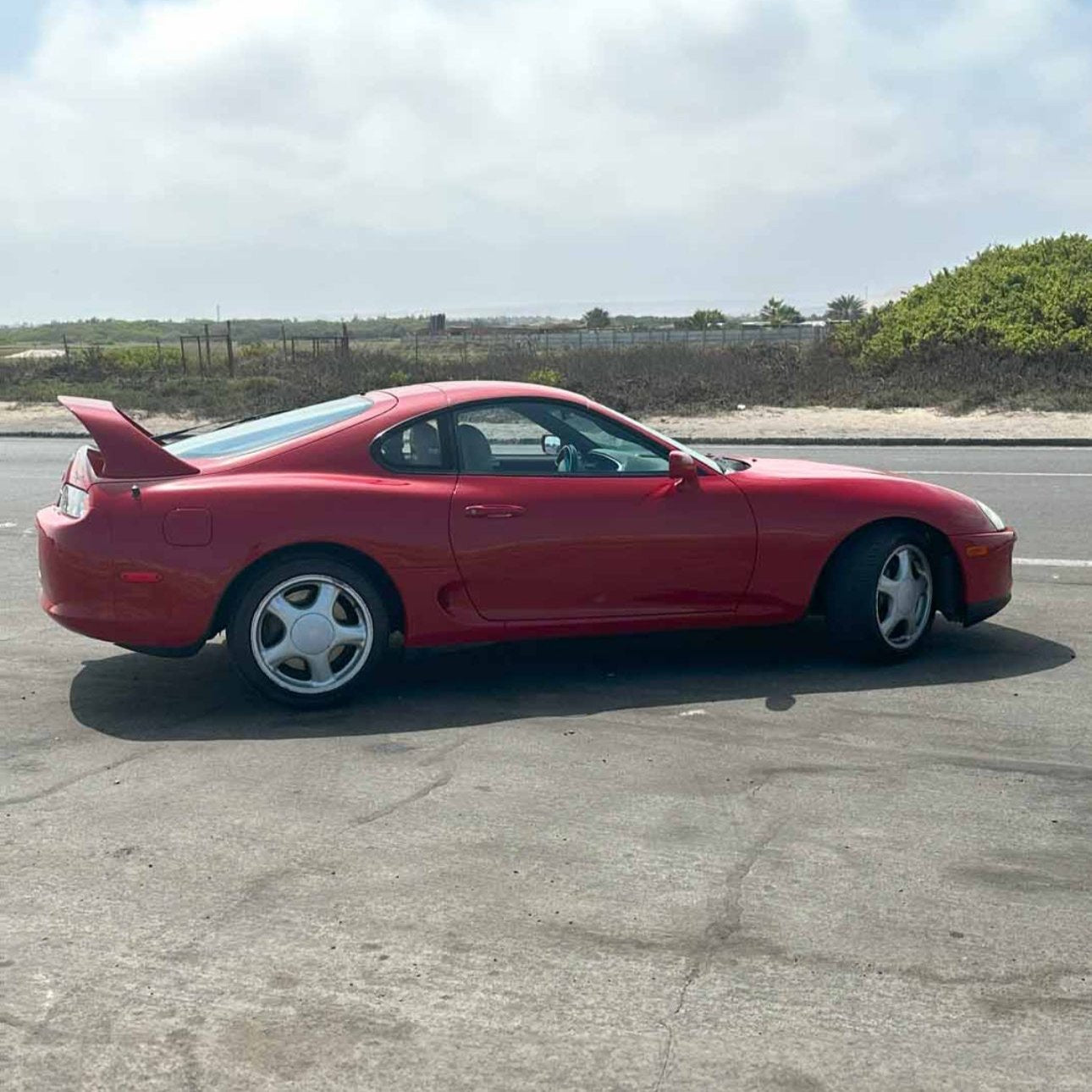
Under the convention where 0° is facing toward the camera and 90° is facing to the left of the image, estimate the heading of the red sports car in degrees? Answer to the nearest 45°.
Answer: approximately 270°
